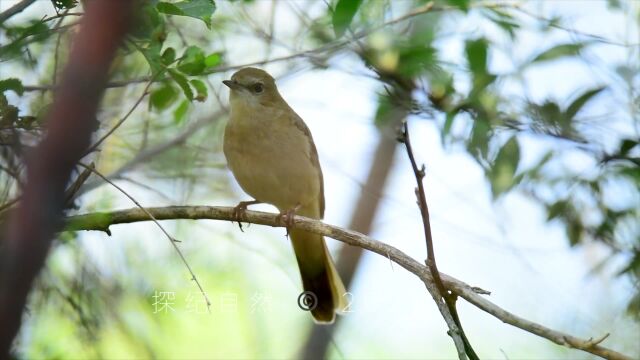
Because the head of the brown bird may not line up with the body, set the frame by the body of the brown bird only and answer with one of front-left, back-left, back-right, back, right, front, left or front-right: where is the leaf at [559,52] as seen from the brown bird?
back-left

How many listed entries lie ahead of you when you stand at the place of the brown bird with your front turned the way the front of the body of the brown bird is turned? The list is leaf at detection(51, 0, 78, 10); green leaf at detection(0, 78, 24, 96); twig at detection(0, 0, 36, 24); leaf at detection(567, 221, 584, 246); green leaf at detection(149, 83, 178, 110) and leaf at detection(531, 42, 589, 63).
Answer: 4

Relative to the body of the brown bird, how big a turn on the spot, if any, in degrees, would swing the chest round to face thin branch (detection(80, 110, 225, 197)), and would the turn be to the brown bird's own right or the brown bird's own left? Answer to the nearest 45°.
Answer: approximately 45° to the brown bird's own right

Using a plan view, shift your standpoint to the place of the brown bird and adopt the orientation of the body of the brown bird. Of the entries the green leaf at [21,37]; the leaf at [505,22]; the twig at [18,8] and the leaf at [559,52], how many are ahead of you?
2

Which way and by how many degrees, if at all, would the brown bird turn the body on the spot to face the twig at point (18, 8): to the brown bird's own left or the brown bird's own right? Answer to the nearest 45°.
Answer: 0° — it already faces it

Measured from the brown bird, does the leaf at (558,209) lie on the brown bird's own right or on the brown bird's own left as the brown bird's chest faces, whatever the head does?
on the brown bird's own left

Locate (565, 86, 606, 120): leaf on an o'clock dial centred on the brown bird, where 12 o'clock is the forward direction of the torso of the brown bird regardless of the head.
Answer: The leaf is roughly at 8 o'clock from the brown bird.

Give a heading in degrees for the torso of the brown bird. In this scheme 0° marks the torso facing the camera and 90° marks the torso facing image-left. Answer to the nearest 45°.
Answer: approximately 45°
